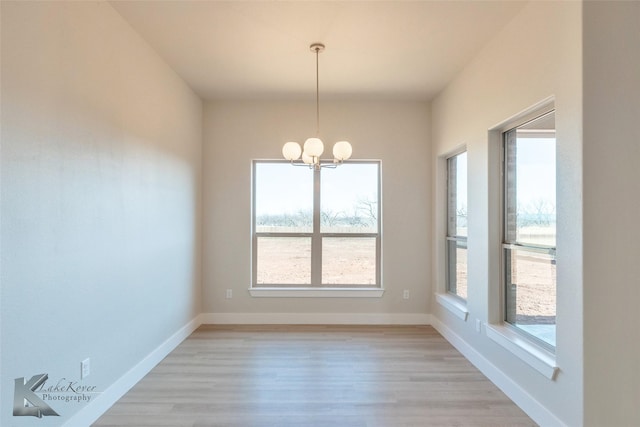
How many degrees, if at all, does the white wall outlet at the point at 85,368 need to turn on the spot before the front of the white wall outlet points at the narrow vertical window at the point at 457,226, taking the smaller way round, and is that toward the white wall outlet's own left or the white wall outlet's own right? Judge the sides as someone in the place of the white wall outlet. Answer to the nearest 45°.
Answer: approximately 45° to the white wall outlet's own left

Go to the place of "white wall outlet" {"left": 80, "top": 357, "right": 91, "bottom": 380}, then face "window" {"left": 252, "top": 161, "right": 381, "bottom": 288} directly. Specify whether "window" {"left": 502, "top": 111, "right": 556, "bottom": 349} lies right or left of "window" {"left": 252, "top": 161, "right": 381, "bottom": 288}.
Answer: right

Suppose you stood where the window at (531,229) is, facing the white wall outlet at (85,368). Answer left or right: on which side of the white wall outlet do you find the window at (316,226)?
right

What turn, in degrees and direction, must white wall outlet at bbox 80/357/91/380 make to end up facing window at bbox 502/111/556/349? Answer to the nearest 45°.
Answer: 0° — it already faces it

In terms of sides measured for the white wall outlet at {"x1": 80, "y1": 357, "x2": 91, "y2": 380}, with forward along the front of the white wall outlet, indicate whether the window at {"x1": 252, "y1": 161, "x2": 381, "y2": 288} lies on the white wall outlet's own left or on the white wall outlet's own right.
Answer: on the white wall outlet's own left

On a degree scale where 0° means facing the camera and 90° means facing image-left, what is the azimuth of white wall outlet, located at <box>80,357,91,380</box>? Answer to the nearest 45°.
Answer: approximately 315°
